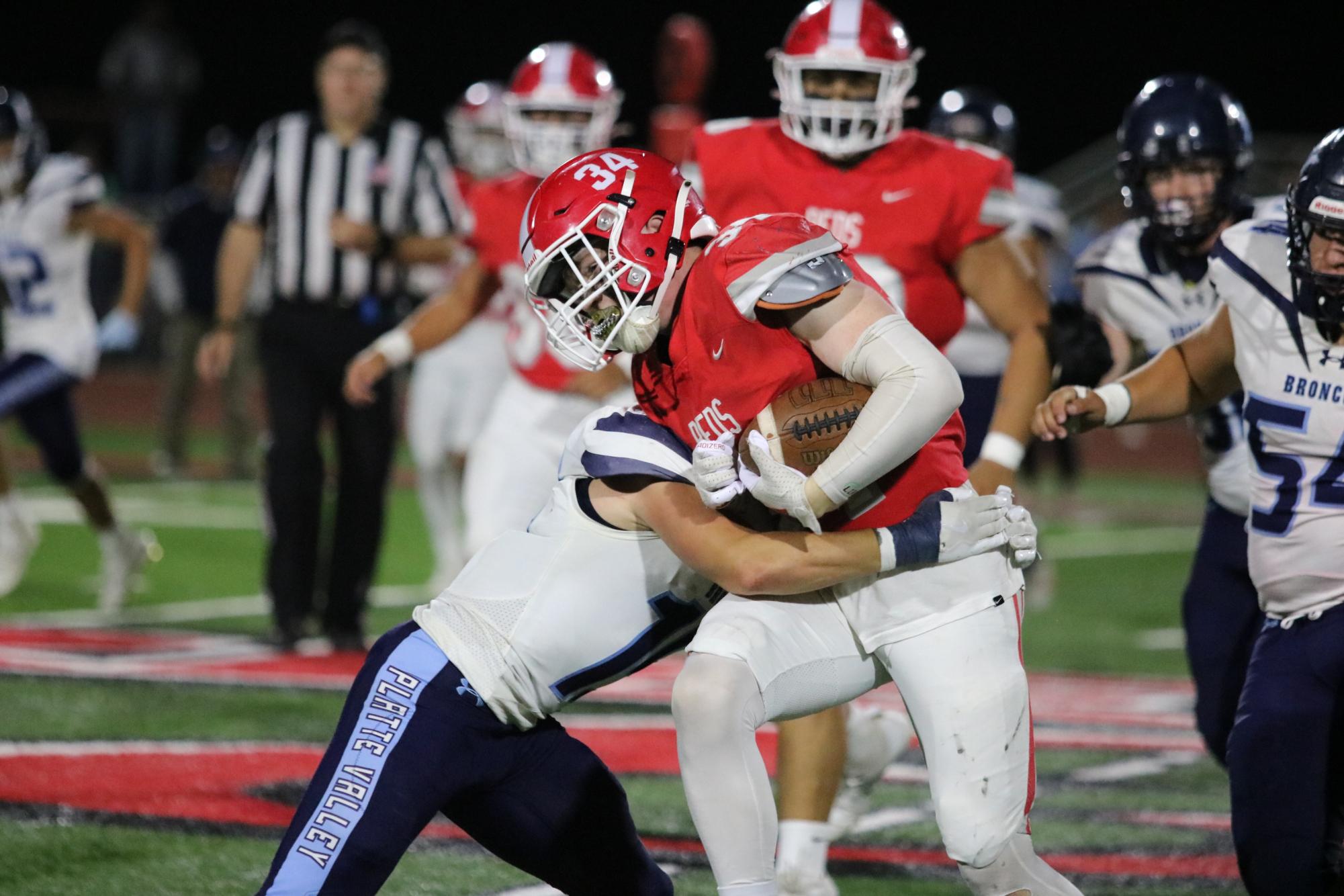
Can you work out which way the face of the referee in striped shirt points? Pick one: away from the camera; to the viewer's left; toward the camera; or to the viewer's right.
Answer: toward the camera

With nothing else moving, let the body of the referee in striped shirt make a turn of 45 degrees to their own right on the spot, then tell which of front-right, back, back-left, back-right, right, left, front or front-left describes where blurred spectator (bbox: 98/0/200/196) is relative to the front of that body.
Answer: back-right

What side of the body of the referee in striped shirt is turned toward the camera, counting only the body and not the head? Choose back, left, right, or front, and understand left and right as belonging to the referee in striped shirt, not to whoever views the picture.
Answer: front

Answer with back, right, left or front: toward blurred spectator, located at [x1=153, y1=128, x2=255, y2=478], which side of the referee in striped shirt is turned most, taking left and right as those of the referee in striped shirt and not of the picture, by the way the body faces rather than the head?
back
